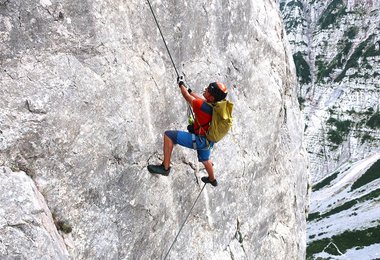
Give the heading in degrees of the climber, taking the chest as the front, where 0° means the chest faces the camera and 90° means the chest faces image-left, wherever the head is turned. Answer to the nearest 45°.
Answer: approximately 90°
